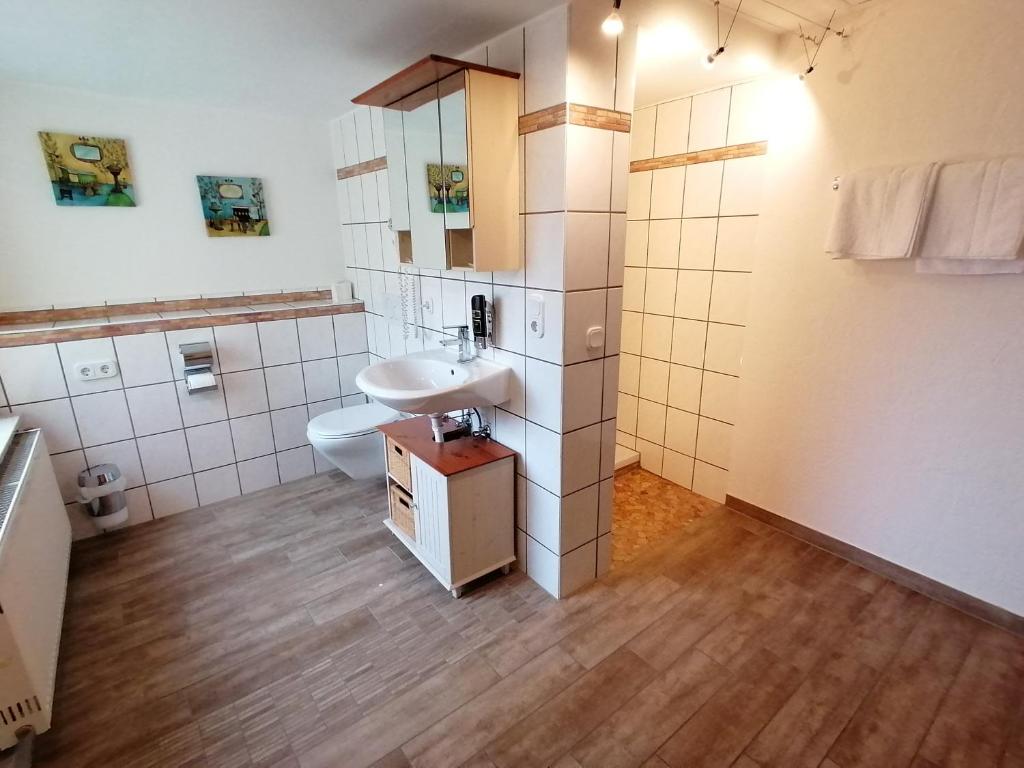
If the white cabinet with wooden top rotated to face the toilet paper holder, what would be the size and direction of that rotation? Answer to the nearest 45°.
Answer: approximately 90° to its right

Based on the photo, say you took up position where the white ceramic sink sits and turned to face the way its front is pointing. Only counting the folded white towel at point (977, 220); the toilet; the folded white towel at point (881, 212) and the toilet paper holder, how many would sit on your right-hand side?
2

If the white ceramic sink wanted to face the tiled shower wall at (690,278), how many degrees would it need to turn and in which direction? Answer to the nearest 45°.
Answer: approximately 180°

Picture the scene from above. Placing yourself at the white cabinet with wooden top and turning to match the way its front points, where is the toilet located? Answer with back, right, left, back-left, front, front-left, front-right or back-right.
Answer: right

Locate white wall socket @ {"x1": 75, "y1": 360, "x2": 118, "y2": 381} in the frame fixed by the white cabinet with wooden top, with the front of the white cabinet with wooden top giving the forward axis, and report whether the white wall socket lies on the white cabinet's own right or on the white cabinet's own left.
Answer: on the white cabinet's own right

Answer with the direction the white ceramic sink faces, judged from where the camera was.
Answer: facing the viewer and to the left of the viewer

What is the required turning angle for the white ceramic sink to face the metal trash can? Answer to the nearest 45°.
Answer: approximately 45° to its right

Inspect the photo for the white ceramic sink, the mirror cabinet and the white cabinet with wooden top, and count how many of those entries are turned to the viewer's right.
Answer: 0

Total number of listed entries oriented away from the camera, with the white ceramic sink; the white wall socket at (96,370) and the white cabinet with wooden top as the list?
0

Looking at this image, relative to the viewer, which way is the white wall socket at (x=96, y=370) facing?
toward the camera

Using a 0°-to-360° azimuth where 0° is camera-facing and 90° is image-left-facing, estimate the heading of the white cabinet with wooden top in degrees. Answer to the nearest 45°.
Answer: approximately 45°

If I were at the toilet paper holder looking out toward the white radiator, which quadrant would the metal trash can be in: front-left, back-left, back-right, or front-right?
front-right

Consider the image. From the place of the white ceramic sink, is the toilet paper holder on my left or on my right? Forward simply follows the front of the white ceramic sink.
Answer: on my right

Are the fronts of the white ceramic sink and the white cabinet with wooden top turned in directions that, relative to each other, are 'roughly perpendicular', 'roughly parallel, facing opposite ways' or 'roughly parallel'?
roughly parallel
